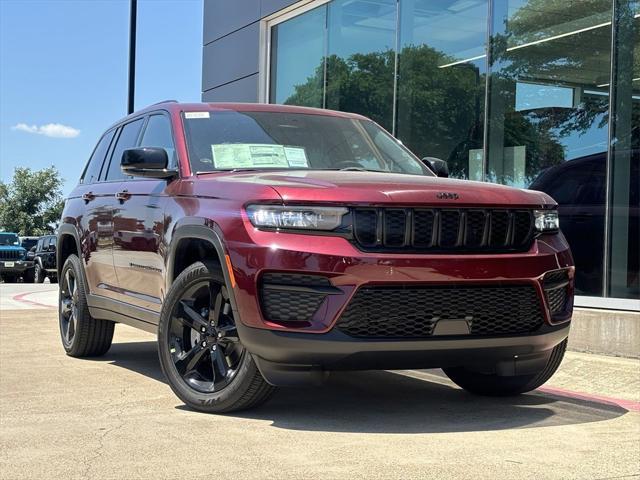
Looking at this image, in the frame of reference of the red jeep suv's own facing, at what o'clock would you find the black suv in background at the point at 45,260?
The black suv in background is roughly at 7 o'clock from the red jeep suv.

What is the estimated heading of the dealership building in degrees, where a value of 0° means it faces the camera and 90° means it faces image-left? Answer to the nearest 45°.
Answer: approximately 45°

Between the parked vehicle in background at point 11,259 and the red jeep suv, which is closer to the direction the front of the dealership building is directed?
the red jeep suv

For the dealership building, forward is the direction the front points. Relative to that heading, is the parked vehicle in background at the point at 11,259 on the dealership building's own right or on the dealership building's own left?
on the dealership building's own right

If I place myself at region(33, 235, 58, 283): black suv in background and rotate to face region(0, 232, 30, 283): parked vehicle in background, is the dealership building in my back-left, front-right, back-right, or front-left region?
back-left

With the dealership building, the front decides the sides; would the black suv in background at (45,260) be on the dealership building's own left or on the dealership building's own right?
on the dealership building's own right

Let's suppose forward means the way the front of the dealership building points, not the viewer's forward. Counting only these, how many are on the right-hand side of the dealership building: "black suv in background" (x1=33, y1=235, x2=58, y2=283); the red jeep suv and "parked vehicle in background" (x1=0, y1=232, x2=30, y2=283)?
2

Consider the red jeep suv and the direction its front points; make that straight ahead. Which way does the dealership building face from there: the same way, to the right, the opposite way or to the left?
to the right

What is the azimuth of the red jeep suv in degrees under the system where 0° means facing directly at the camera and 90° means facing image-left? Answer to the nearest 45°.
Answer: approximately 315°

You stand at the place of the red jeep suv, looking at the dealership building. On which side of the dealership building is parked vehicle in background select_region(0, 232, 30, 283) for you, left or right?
left

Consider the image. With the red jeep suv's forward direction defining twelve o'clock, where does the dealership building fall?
The dealership building is roughly at 8 o'clock from the red jeep suv.
